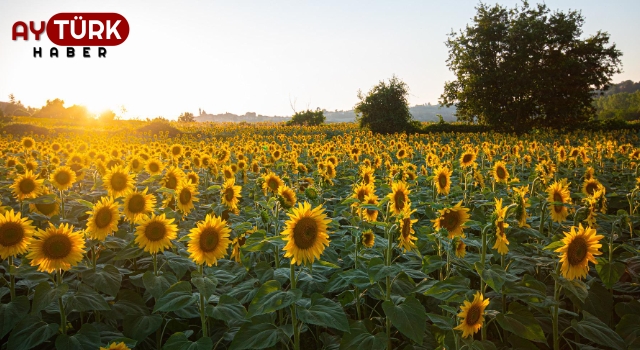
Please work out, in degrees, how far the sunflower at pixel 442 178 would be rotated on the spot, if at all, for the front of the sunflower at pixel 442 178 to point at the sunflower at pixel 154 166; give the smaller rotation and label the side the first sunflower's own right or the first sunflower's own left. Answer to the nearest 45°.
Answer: approximately 135° to the first sunflower's own right

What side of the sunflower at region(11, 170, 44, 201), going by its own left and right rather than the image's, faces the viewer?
front

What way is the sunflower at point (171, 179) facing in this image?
toward the camera

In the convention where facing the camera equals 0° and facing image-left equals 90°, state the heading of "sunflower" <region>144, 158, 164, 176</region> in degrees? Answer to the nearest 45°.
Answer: approximately 0°

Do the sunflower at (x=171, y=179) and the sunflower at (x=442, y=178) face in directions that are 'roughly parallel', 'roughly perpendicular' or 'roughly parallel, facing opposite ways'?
roughly parallel

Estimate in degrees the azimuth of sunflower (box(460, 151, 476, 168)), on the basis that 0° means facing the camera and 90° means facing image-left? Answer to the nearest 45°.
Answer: approximately 0°

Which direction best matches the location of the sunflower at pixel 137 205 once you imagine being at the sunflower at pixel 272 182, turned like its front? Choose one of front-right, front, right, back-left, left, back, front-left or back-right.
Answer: front-right

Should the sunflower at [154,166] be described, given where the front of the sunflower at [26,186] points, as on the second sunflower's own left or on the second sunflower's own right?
on the second sunflower's own left

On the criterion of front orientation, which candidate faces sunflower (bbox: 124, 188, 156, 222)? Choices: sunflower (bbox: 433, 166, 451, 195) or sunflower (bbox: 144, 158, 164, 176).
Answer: sunflower (bbox: 144, 158, 164, 176)

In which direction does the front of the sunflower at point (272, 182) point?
toward the camera

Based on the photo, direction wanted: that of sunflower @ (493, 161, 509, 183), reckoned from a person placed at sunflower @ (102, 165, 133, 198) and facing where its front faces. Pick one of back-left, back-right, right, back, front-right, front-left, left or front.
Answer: left

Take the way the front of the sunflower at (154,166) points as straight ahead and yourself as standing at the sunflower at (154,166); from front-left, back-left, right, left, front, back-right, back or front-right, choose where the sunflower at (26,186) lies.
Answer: front-right

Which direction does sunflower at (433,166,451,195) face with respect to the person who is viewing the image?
facing the viewer and to the right of the viewer

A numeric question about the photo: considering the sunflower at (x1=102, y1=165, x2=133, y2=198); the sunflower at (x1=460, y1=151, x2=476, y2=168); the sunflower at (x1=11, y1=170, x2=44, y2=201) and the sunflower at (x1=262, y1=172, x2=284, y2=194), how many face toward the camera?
4
